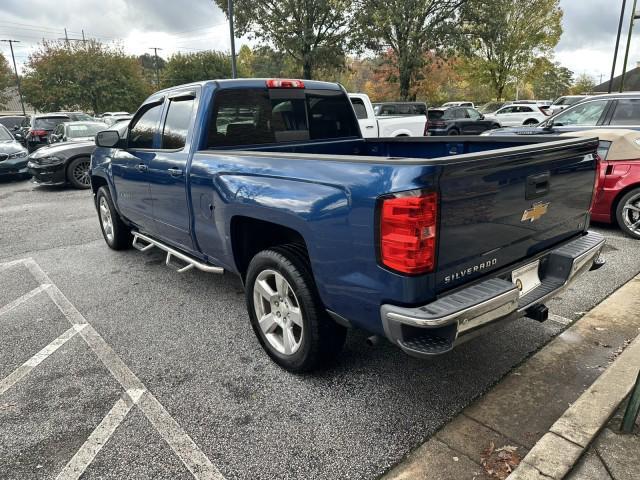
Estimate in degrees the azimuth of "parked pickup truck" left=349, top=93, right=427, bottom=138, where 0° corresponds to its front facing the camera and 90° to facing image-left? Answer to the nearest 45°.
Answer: approximately 90°

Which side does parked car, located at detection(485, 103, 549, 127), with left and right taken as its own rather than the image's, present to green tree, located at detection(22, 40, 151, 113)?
front

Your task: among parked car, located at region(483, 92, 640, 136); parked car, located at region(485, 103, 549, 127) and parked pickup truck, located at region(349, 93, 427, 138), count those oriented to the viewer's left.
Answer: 3

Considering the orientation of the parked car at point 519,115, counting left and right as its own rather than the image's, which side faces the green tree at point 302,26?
front

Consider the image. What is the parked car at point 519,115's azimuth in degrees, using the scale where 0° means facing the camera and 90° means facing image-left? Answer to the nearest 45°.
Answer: approximately 90°

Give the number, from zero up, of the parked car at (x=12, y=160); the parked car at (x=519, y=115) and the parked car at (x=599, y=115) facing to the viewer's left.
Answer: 2

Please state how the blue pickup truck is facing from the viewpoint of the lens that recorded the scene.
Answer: facing away from the viewer and to the left of the viewer

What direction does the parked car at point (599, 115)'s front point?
to the viewer's left

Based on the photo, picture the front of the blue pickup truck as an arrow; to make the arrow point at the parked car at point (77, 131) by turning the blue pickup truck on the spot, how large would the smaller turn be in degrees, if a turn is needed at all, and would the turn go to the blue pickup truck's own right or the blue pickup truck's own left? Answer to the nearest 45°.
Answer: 0° — it already faces it
